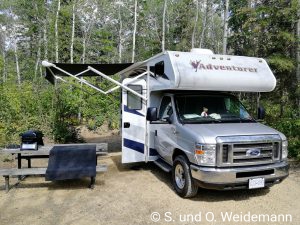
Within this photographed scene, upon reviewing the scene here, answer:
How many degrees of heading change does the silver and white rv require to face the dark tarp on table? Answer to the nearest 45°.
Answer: approximately 135° to its right

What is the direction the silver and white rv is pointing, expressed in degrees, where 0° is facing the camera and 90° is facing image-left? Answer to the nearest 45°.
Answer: approximately 315°

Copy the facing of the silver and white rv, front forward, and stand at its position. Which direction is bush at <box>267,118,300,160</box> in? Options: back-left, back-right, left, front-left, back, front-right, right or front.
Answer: left
